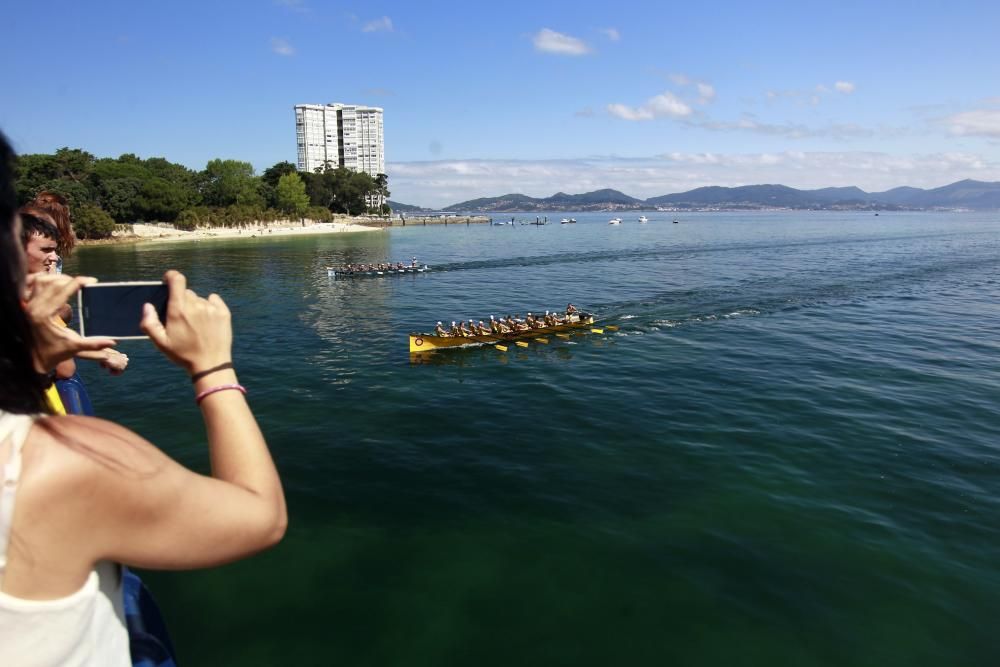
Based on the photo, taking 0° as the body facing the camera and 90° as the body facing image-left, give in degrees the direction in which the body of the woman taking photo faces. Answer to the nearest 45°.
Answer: approximately 225°

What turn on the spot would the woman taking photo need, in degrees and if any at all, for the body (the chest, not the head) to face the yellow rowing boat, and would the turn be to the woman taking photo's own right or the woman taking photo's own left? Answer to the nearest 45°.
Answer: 0° — they already face it
